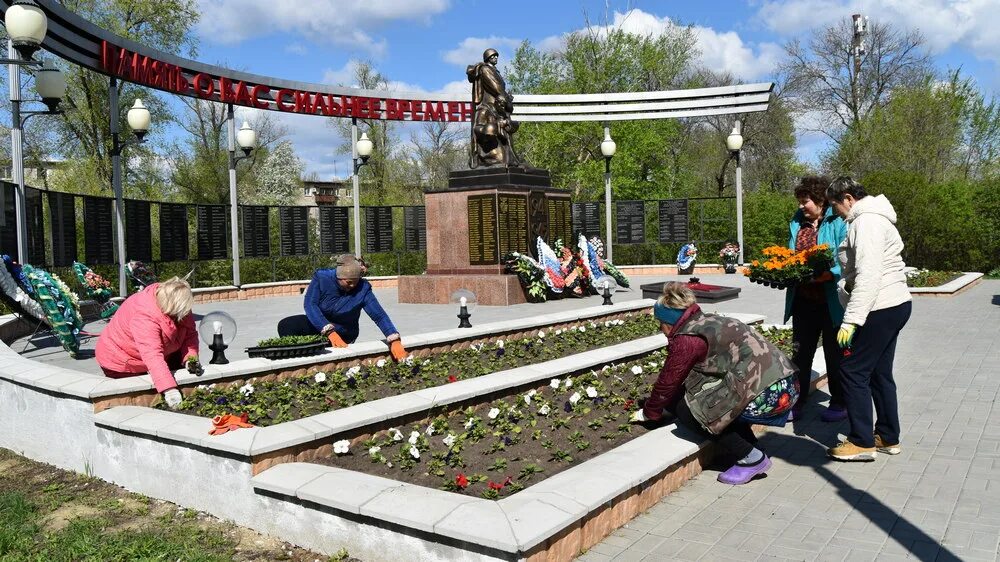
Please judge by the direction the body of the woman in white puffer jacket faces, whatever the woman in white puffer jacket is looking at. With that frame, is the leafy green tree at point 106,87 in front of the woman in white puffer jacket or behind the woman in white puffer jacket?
in front

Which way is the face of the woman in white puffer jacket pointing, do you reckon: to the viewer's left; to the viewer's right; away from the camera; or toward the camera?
to the viewer's left

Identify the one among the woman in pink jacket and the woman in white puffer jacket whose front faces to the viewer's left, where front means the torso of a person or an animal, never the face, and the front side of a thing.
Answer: the woman in white puffer jacket

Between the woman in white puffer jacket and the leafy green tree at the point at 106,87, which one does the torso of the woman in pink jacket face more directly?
the woman in white puffer jacket

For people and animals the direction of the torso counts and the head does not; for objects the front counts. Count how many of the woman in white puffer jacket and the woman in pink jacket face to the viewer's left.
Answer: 1

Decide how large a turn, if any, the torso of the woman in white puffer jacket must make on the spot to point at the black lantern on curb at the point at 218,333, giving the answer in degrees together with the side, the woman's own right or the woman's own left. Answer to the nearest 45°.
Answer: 0° — they already face it

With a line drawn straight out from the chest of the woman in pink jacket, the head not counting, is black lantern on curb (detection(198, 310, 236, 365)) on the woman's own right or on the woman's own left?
on the woman's own left

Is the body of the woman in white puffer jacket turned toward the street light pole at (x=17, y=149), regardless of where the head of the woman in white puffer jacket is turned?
yes

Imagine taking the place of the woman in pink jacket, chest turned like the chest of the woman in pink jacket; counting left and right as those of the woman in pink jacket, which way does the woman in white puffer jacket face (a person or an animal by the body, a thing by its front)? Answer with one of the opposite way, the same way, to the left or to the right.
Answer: the opposite way

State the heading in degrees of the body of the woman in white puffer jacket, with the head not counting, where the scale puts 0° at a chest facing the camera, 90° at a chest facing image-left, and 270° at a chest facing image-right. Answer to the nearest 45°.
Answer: approximately 90°

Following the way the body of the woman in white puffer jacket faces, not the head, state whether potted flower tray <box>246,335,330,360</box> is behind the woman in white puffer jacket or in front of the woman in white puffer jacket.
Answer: in front

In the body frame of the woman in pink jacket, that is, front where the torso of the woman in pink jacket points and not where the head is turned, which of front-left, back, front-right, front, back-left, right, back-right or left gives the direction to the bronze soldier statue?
left

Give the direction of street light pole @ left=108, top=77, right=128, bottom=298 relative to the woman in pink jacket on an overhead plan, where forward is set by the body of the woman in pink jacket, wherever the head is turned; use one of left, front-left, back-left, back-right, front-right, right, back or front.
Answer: back-left

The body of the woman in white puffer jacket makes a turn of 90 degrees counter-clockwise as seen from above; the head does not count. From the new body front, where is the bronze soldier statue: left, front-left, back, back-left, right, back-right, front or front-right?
back-right

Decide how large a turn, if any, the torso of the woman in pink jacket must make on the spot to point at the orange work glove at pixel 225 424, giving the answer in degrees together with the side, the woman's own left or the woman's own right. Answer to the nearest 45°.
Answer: approximately 45° to the woman's own right
